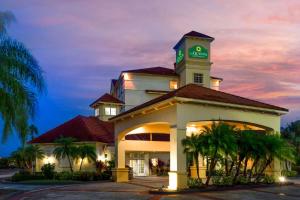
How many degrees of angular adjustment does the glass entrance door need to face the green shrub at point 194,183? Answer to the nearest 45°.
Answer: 0° — it already faces it

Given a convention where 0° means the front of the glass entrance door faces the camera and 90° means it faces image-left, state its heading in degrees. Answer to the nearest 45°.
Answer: approximately 0°

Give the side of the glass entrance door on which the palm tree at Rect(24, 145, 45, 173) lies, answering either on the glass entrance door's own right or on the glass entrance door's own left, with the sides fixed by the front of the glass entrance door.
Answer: on the glass entrance door's own right

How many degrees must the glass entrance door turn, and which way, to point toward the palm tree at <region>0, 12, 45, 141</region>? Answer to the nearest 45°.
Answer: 0° — it already faces it

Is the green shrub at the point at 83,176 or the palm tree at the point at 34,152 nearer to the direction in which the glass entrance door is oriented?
the green shrub
